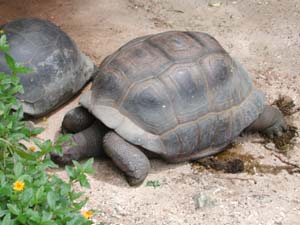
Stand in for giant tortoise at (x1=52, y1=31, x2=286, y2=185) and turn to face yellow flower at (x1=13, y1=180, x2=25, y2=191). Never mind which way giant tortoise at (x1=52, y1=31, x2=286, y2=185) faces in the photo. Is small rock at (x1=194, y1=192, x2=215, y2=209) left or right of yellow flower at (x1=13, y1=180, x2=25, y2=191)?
left

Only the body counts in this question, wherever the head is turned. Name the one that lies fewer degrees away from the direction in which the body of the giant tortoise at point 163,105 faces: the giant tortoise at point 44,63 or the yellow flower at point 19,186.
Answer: the yellow flower

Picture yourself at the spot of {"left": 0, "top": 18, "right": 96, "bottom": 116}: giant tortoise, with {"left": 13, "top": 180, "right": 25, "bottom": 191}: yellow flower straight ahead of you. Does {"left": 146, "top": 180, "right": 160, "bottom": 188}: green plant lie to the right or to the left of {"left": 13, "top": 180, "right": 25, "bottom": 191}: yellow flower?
left

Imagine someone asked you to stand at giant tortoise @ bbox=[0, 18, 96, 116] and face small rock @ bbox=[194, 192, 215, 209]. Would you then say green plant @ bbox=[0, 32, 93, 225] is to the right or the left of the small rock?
right
